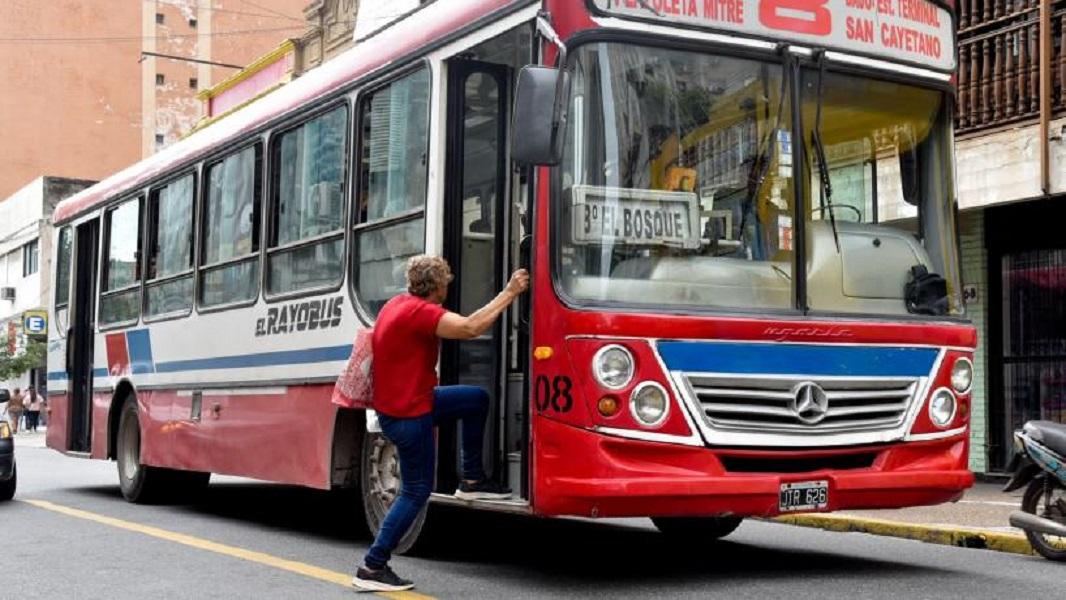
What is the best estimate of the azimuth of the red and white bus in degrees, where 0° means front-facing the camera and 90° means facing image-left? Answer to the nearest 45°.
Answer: approximately 315°

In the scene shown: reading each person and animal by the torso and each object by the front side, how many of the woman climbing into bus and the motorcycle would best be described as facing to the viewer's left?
0

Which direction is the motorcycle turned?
to the viewer's right

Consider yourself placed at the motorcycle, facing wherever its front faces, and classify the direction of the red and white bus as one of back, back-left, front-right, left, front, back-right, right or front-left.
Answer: back-right

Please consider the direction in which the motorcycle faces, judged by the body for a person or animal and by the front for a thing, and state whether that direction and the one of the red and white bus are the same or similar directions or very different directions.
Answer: same or similar directions

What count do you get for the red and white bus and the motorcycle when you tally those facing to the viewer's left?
0

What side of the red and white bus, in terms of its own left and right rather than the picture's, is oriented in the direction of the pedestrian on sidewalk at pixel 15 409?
back

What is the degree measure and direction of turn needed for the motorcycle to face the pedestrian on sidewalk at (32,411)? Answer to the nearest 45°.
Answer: approximately 135° to its left

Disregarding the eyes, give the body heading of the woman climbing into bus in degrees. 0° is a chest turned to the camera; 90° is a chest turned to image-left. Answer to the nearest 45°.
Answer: approximately 225°
